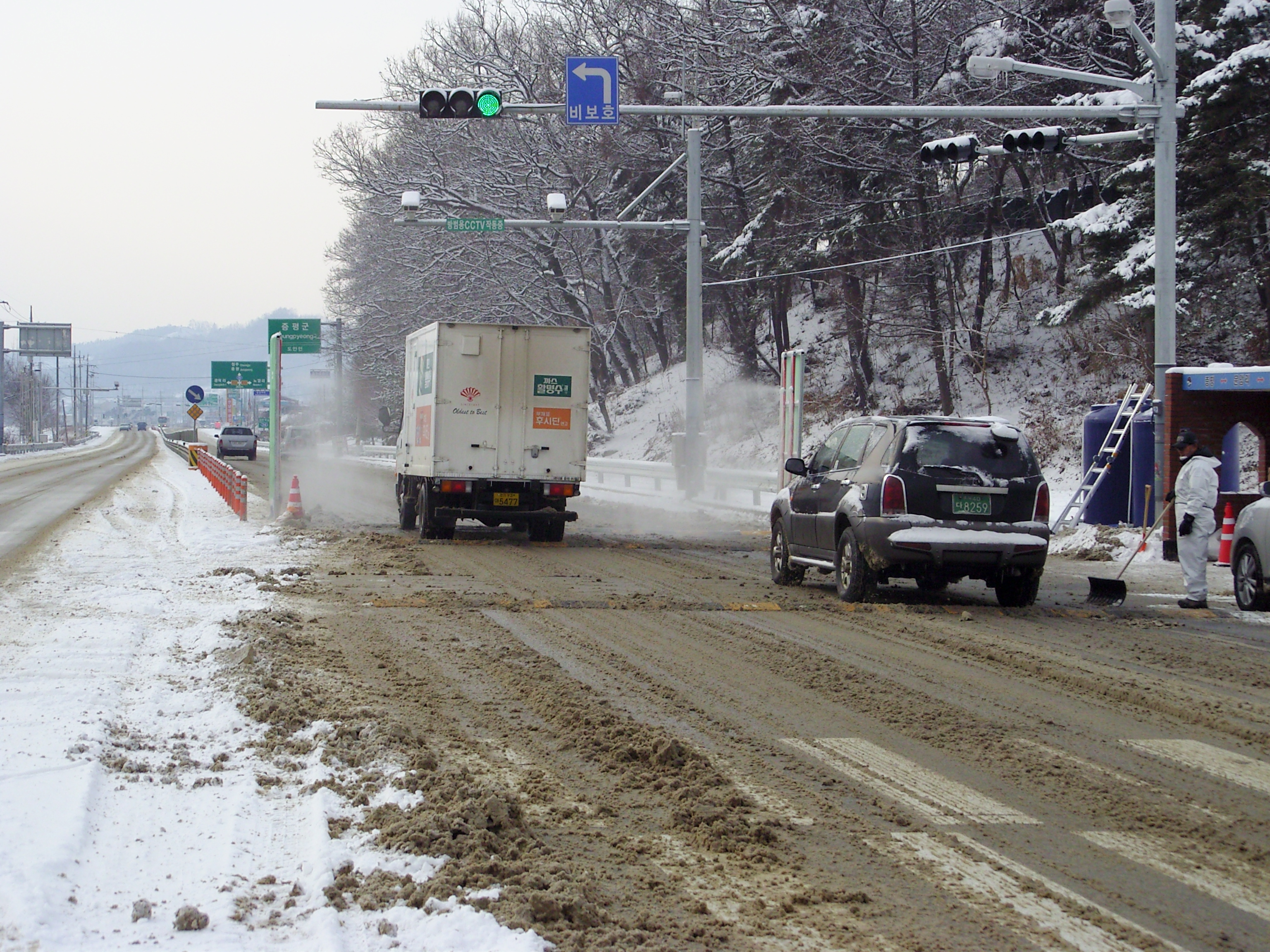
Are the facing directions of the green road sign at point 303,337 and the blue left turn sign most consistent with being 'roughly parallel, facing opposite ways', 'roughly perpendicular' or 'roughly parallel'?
roughly parallel

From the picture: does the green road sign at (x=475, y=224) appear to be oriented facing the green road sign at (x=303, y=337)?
no

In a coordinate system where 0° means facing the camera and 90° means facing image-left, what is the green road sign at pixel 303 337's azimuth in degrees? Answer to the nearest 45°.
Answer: approximately 0°

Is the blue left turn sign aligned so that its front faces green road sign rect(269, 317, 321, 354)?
no

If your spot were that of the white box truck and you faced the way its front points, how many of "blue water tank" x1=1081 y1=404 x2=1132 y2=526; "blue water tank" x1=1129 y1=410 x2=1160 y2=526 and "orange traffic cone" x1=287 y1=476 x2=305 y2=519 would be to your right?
2

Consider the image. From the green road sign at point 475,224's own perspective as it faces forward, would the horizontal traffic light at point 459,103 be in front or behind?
in front

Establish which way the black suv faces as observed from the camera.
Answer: facing away from the viewer and to the left of the viewer

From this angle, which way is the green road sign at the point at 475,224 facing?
toward the camera

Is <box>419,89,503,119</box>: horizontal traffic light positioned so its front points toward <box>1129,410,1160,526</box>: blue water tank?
no

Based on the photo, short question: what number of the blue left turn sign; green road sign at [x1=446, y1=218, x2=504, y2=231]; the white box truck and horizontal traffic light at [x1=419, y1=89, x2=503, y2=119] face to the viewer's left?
0

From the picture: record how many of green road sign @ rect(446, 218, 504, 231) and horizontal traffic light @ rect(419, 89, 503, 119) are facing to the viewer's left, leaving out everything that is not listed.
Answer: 0

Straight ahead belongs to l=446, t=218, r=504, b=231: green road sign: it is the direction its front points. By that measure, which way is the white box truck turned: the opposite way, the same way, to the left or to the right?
the opposite way

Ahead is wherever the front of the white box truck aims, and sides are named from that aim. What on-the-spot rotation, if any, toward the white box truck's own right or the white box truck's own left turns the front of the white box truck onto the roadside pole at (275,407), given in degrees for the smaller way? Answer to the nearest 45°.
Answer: approximately 45° to the white box truck's own left

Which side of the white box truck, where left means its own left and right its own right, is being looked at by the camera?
back

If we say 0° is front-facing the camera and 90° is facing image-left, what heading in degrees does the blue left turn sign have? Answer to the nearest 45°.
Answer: approximately 0°

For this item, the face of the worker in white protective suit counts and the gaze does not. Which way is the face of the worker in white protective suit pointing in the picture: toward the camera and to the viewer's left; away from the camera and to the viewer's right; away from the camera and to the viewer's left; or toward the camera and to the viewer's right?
toward the camera and to the viewer's left

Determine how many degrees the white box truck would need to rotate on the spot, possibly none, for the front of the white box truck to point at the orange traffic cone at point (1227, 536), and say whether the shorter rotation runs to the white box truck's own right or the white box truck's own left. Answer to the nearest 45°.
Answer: approximately 135° to the white box truck's own right
